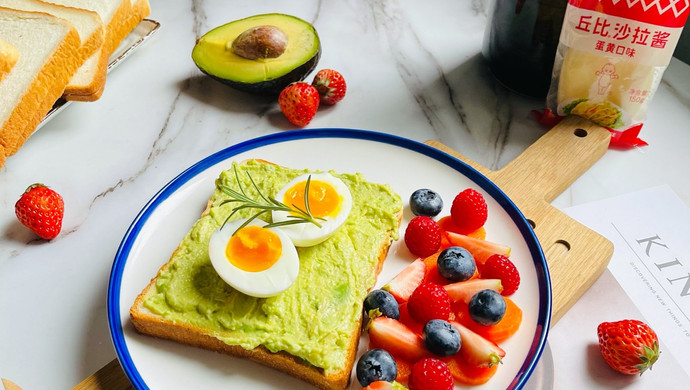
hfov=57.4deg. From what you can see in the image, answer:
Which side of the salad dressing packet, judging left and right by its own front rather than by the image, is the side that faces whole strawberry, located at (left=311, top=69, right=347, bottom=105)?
right

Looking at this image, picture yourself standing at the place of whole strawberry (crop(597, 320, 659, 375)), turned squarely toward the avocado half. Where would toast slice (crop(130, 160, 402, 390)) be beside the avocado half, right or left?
left

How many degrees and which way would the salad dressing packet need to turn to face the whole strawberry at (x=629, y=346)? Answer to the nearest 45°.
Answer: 0° — it already faces it

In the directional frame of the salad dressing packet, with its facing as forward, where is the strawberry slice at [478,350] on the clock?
The strawberry slice is roughly at 12 o'clock from the salad dressing packet.

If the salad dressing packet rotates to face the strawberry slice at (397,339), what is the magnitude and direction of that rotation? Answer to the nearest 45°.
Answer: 0° — it already faces it

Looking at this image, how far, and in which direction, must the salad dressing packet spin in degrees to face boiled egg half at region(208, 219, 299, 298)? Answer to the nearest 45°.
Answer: approximately 45° to its right

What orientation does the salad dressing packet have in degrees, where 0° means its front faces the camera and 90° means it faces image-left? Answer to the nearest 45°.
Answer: approximately 0°

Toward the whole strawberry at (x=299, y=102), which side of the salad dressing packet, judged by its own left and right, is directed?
right

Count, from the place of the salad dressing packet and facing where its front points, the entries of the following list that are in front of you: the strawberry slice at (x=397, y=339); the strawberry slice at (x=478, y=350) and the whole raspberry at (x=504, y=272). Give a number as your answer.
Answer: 3
